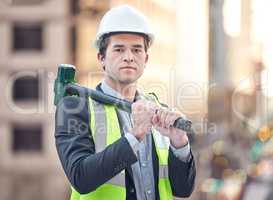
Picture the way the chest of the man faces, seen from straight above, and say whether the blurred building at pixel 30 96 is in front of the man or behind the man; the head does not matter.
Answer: behind

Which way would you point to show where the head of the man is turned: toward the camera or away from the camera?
toward the camera
